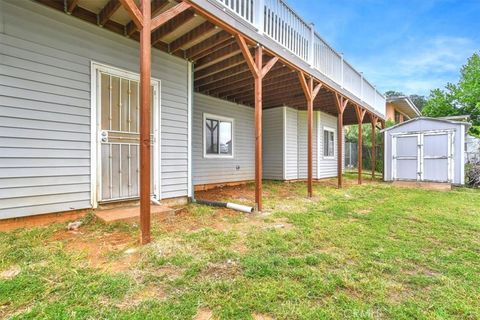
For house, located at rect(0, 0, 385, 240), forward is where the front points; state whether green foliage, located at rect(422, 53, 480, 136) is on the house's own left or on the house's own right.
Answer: on the house's own left

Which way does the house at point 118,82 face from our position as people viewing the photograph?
facing the viewer and to the right of the viewer

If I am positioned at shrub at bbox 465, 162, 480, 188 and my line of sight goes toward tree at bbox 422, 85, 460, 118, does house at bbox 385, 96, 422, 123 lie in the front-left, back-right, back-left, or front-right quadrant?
front-left

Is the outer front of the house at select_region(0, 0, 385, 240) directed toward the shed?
no

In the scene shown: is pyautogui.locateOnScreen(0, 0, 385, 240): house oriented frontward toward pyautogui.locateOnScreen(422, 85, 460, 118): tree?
no
